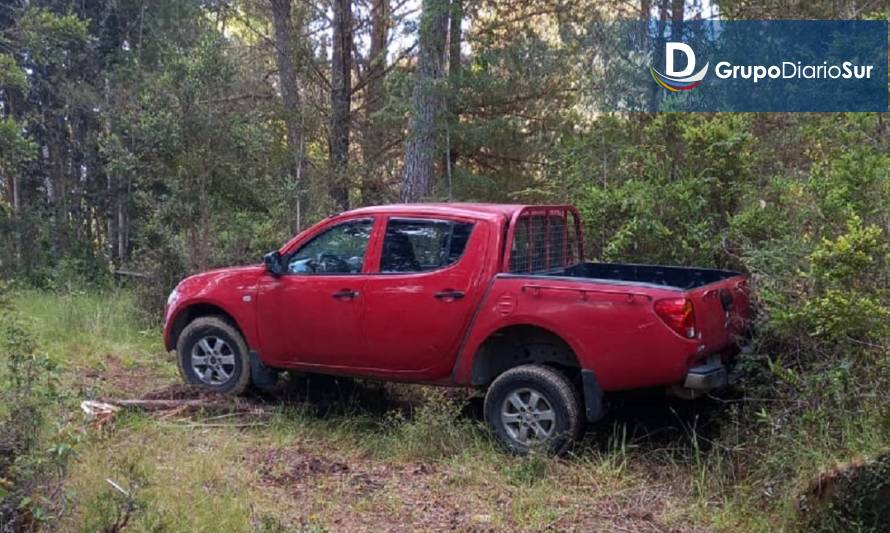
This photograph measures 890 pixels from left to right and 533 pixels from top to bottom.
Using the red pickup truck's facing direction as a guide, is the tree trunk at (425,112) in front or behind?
in front

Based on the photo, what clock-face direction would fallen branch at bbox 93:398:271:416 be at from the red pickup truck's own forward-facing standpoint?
The fallen branch is roughly at 11 o'clock from the red pickup truck.

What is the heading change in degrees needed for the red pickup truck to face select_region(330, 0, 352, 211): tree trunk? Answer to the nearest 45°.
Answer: approximately 45° to its right

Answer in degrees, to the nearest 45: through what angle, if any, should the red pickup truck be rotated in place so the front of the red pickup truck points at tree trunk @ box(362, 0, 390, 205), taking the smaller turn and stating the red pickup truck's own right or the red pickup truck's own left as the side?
approximately 45° to the red pickup truck's own right

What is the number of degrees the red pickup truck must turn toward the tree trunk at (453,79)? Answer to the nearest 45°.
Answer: approximately 45° to its right

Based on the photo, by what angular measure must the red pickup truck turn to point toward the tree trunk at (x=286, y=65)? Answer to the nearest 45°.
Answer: approximately 45° to its right

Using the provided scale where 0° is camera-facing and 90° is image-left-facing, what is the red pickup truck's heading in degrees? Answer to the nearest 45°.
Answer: approximately 135°
